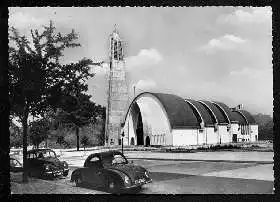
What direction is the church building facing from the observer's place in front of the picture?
facing the viewer and to the left of the viewer
